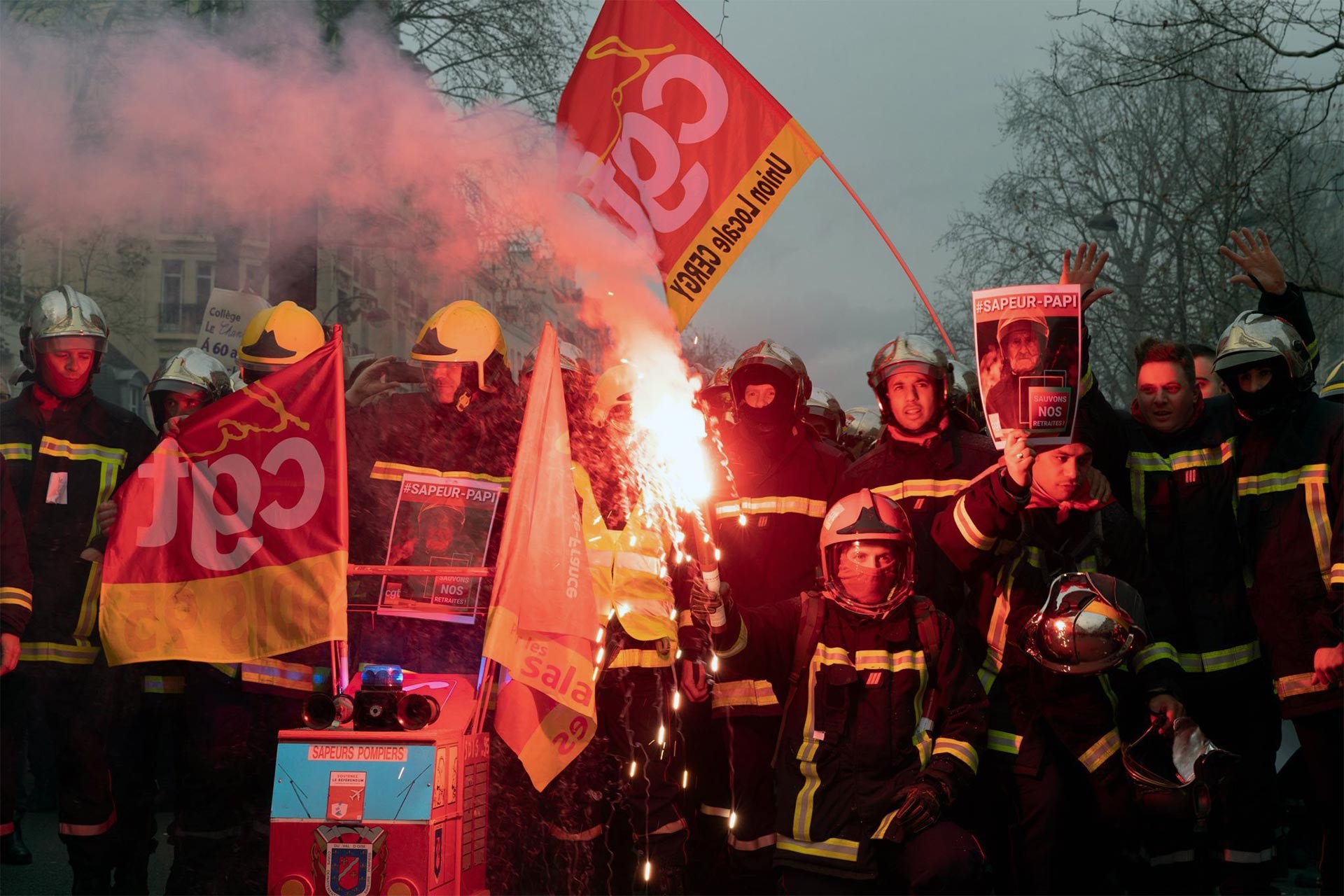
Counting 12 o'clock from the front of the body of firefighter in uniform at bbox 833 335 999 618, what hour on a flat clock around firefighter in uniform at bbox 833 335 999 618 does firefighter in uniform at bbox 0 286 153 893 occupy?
firefighter in uniform at bbox 0 286 153 893 is roughly at 3 o'clock from firefighter in uniform at bbox 833 335 999 618.

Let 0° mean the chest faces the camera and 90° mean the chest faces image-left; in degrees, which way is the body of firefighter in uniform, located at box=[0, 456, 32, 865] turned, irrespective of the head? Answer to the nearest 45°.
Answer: approximately 0°

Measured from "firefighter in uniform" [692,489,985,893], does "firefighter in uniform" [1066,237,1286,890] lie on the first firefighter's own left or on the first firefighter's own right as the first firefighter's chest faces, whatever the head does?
on the first firefighter's own left

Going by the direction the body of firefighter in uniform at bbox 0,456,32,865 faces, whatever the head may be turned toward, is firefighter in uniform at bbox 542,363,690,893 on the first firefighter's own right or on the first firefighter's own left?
on the first firefighter's own left

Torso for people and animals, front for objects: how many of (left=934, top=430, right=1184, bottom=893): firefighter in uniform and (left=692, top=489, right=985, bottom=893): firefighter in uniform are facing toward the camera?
2

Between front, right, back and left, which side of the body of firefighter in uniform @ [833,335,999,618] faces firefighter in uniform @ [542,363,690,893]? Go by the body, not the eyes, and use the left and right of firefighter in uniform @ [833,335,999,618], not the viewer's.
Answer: right

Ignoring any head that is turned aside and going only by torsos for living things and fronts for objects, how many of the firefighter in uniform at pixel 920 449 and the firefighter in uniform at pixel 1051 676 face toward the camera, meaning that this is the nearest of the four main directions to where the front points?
2

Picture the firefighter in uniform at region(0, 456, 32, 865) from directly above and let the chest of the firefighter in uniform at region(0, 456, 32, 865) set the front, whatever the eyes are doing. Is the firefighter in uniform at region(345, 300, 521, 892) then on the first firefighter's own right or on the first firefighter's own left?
on the first firefighter's own left

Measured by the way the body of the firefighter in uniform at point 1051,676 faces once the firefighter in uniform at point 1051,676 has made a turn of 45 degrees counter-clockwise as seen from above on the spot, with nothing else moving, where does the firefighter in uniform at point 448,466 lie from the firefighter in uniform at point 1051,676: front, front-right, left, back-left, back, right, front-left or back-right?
back-right

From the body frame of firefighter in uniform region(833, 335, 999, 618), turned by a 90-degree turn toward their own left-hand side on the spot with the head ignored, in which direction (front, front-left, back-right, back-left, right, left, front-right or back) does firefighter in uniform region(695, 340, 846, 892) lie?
back
